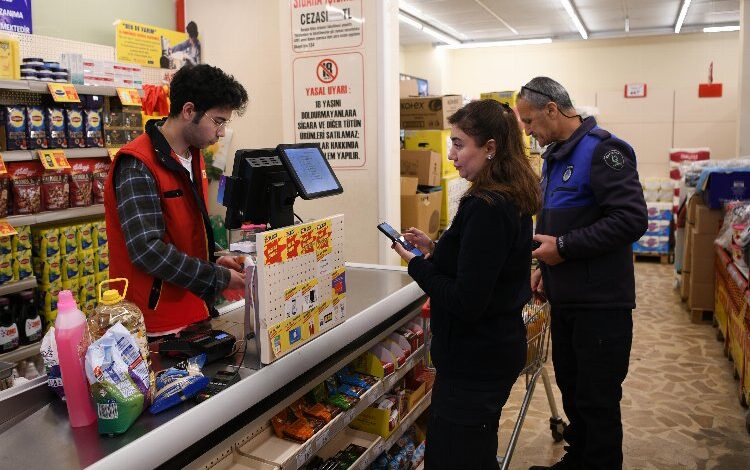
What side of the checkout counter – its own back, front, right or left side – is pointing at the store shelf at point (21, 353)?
back

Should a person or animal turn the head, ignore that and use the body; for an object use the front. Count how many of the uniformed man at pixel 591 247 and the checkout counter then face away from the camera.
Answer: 0

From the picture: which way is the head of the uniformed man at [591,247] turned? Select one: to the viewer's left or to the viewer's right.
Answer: to the viewer's left

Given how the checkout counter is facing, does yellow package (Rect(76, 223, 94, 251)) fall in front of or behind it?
behind

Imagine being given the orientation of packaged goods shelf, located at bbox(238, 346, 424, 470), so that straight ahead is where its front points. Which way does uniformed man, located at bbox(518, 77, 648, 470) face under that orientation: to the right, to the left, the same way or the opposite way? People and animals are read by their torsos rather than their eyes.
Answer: to the right

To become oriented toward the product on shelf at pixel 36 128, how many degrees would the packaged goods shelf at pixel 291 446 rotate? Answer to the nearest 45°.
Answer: approximately 180°

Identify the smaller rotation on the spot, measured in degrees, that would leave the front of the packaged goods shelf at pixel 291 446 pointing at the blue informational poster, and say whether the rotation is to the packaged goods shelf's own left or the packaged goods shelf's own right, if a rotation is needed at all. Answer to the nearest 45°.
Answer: approximately 180°

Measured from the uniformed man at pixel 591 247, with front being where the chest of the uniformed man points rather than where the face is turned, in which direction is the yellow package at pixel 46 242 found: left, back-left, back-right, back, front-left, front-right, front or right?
front-right

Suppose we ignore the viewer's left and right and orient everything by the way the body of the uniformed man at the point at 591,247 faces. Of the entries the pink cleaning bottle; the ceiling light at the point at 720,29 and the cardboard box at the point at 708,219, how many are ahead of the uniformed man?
1

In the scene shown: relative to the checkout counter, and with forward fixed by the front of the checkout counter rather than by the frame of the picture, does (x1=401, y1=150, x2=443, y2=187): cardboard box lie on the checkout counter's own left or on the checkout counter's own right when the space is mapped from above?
on the checkout counter's own left

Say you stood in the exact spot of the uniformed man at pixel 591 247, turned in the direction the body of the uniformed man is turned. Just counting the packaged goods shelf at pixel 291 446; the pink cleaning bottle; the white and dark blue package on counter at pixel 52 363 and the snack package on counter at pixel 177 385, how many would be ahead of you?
4

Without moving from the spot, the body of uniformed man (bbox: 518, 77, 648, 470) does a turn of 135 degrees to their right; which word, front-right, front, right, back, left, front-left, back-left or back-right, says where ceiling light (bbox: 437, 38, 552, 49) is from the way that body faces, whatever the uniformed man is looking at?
front

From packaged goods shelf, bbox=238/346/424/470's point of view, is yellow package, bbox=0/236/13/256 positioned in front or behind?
behind

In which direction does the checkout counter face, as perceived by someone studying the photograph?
facing the viewer and to the right of the viewer

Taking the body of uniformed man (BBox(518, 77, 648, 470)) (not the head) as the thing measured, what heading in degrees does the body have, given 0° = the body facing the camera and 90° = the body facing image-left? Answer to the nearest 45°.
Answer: approximately 45°

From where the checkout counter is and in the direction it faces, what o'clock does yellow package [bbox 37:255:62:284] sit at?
The yellow package is roughly at 7 o'clock from the checkout counter.

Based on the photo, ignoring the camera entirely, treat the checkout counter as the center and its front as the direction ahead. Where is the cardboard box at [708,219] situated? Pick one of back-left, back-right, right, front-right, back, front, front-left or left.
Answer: left
